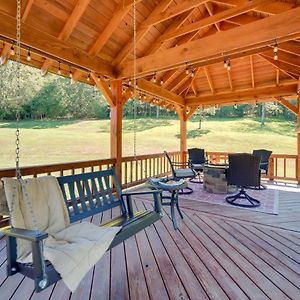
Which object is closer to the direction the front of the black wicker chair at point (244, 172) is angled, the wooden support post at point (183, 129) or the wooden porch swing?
the wooden support post

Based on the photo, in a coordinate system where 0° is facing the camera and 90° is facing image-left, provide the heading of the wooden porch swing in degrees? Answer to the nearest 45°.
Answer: approximately 315°

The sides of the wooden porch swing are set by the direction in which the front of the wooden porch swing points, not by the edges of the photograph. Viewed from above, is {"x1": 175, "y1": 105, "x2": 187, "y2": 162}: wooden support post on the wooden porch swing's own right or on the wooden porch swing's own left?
on the wooden porch swing's own left

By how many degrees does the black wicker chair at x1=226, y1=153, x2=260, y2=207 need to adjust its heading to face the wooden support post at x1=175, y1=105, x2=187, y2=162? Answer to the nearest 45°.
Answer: approximately 45° to its left

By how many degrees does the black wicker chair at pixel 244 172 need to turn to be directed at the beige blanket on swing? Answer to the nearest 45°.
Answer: approximately 135° to its left

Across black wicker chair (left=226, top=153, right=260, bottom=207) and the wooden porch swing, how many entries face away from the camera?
1

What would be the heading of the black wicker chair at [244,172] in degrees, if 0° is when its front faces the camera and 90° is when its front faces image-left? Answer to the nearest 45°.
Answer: approximately 180°

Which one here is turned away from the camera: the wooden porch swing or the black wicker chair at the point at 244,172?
the black wicker chair

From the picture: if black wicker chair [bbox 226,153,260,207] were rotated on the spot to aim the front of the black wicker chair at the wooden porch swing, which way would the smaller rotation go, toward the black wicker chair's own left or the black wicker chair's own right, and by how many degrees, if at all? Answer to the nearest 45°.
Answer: approximately 135° to the black wicker chair's own left
